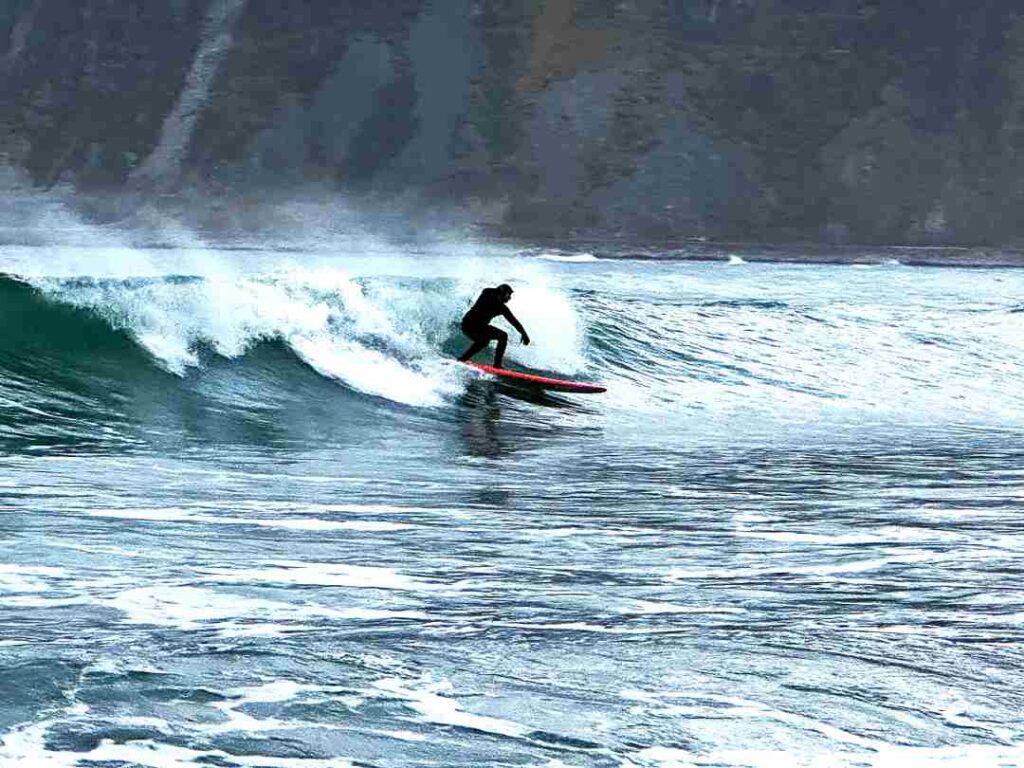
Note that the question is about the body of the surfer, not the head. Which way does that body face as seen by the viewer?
to the viewer's right
